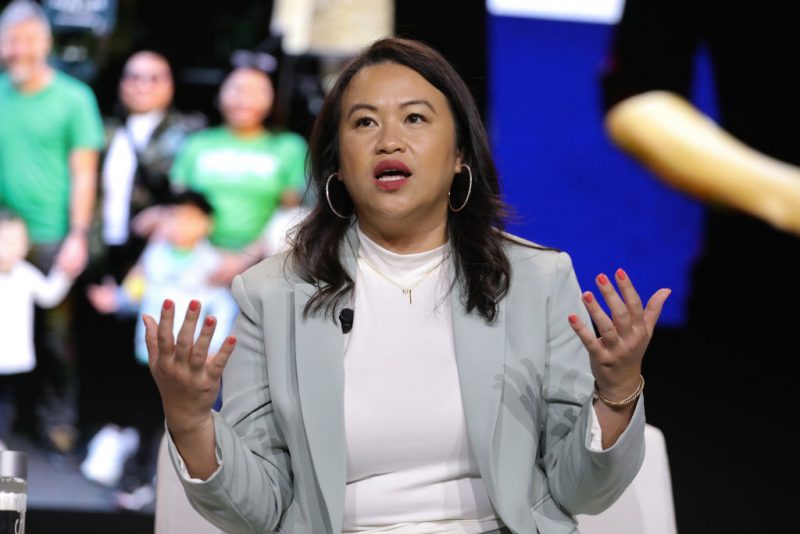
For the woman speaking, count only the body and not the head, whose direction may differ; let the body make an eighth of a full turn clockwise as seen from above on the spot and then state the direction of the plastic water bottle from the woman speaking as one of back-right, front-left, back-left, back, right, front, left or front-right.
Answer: front

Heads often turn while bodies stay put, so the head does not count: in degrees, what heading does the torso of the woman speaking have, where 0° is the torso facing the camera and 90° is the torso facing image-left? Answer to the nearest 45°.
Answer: approximately 0°
